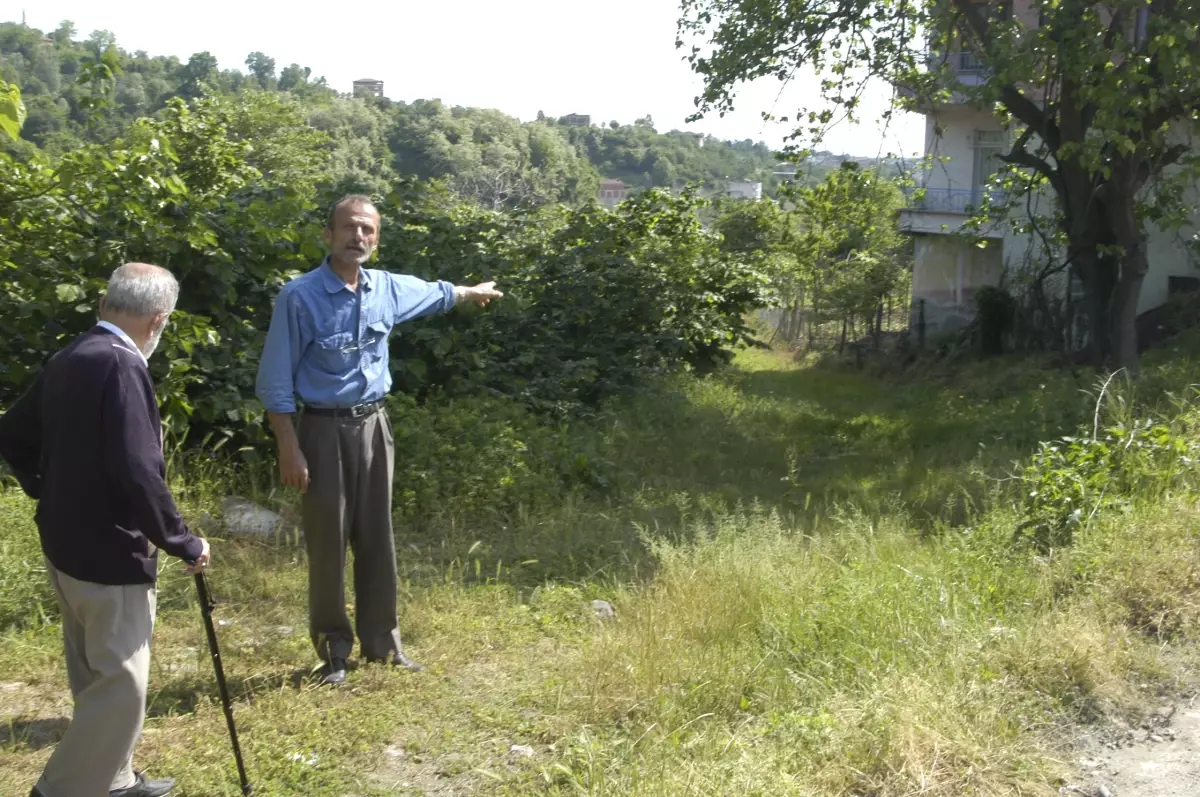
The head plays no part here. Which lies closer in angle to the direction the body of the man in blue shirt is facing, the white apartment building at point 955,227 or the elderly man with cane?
the elderly man with cane

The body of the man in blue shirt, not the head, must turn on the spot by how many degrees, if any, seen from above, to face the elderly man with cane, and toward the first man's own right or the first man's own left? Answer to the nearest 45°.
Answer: approximately 90° to the first man's own right

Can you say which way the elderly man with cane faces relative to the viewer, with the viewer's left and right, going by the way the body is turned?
facing away from the viewer and to the right of the viewer

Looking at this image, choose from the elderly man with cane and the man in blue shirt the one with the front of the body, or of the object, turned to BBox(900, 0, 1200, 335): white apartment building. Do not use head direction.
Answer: the elderly man with cane

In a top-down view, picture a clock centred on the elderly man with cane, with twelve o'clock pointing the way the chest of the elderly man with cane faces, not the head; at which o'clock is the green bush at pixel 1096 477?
The green bush is roughly at 1 o'clock from the elderly man with cane.

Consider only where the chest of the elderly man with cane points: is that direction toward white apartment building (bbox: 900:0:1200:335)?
yes

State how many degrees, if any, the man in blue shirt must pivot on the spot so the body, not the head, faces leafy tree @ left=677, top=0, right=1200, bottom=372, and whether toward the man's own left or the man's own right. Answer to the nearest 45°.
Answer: approximately 90° to the man's own left

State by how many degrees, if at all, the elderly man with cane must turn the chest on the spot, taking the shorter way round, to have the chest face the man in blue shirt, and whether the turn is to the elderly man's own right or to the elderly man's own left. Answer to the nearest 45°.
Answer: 0° — they already face them

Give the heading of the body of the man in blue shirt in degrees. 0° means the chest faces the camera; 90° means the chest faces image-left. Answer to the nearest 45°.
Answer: approximately 315°
